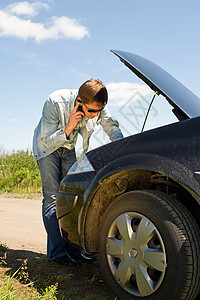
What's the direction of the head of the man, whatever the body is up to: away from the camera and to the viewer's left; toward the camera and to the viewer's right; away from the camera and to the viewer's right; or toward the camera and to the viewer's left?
toward the camera and to the viewer's right

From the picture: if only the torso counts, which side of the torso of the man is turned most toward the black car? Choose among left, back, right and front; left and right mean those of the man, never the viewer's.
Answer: front

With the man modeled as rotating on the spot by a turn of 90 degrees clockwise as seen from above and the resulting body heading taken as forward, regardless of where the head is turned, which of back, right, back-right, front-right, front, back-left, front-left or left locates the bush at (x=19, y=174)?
back-right

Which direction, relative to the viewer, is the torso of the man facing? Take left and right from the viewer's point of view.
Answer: facing the viewer and to the right of the viewer
